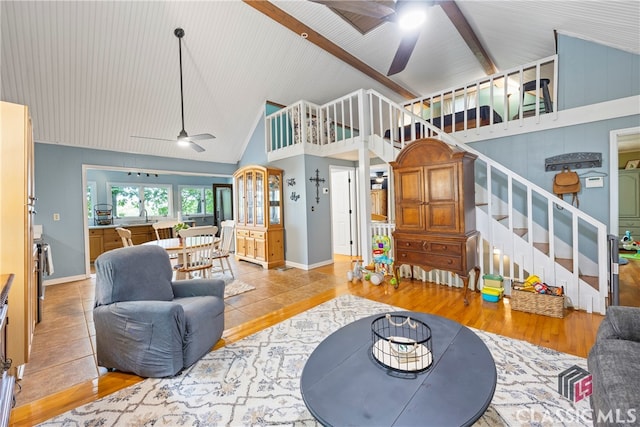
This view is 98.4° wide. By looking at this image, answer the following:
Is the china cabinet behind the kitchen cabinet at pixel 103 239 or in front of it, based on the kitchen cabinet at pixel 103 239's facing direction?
in front

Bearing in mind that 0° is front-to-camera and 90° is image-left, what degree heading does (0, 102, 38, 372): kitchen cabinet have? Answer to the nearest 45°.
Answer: approximately 270°

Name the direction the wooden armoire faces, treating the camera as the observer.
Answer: facing the viewer and to the left of the viewer

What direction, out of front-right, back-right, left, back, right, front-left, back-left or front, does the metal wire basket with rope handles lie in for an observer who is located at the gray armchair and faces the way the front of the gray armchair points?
front

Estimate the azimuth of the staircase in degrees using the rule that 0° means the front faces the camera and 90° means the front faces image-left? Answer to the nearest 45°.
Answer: approximately 315°

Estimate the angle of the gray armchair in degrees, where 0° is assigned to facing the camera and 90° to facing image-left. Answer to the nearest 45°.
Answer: approximately 315°

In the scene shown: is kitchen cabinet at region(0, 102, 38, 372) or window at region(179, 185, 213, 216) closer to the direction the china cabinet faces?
the kitchen cabinet

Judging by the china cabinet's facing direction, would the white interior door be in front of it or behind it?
behind

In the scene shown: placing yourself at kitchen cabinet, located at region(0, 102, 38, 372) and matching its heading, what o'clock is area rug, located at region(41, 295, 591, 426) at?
The area rug is roughly at 2 o'clock from the kitchen cabinet.

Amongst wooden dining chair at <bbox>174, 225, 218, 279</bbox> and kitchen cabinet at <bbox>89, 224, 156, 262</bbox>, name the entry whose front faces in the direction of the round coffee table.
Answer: the kitchen cabinet

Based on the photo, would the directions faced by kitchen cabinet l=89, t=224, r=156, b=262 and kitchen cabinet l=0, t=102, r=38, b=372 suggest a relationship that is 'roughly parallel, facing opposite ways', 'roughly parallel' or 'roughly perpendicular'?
roughly perpendicular

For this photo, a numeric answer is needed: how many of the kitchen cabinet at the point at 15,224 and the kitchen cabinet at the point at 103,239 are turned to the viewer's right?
1

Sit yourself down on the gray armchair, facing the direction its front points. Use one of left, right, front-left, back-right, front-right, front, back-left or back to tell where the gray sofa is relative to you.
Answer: front

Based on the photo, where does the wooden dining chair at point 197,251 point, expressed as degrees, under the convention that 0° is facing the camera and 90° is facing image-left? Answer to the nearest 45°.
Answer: approximately 135°

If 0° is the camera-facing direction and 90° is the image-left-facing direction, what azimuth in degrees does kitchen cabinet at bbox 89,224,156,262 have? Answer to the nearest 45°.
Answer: approximately 0°

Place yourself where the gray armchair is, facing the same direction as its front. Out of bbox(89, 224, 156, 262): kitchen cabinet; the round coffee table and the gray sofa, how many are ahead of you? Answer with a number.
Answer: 2

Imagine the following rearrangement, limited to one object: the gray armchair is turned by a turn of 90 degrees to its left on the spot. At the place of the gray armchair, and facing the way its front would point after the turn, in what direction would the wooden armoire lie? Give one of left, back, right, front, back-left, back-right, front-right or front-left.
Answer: front-right

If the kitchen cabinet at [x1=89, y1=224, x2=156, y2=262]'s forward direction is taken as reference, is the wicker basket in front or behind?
in front

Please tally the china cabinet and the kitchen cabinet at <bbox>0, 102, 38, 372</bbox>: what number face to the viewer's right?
1

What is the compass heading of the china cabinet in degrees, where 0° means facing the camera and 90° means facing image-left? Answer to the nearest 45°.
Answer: approximately 45°

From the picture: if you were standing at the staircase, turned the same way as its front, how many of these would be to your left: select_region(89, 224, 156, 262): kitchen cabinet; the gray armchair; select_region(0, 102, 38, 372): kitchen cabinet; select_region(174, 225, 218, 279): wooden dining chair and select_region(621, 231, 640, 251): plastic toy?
1

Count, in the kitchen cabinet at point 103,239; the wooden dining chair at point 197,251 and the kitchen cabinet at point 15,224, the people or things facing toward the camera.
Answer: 1

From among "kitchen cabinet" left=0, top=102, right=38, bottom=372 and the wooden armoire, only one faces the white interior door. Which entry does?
the kitchen cabinet
